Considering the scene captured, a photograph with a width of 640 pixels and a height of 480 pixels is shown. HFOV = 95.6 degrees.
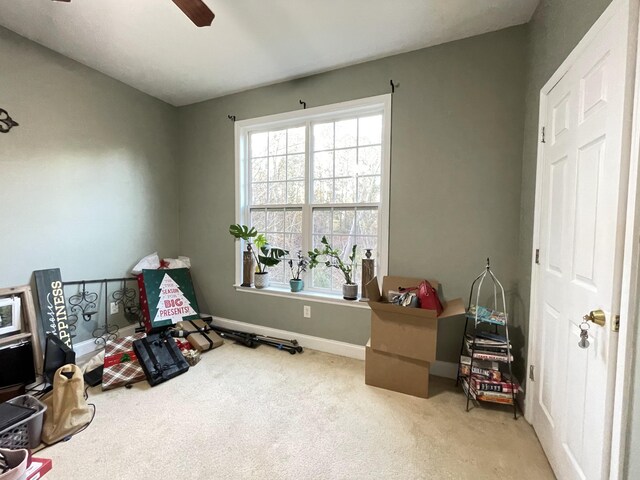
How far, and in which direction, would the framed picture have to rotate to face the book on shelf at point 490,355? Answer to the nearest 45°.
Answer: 0° — it already faces it

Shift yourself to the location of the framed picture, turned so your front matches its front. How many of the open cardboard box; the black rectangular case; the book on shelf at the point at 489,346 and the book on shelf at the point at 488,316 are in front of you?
4

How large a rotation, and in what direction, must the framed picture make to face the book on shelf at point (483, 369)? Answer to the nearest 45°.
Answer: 0° — it already faces it

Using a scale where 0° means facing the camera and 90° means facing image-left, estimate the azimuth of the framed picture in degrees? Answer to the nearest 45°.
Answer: approximately 315°

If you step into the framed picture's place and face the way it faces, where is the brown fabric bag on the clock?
The brown fabric bag is roughly at 1 o'clock from the framed picture.

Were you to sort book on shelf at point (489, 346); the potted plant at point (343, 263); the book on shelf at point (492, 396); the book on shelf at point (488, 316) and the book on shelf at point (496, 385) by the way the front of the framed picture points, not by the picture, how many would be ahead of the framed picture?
5

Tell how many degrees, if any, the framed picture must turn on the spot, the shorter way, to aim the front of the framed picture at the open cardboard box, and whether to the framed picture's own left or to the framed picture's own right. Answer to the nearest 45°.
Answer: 0° — it already faces it

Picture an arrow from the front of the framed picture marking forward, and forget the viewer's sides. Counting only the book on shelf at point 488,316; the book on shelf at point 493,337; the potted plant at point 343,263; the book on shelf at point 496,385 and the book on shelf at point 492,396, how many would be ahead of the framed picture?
5

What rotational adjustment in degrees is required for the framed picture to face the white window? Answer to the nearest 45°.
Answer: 0° — it already faces it
